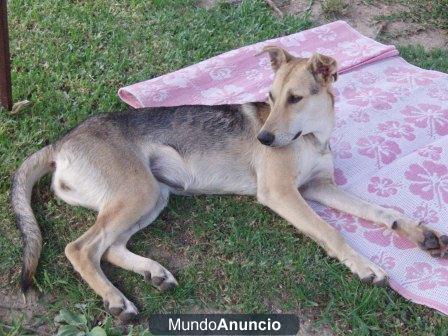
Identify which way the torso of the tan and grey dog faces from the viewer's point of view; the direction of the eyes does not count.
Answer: to the viewer's right
